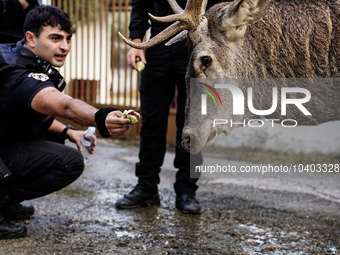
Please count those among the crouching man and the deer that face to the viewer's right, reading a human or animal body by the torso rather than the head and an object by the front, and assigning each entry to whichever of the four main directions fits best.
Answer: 1

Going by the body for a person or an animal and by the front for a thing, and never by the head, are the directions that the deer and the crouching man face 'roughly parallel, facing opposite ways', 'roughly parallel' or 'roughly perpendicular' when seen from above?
roughly parallel, facing opposite ways

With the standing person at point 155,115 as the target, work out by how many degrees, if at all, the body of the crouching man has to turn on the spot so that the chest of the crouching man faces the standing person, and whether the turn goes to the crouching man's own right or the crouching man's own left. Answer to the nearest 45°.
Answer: approximately 45° to the crouching man's own left

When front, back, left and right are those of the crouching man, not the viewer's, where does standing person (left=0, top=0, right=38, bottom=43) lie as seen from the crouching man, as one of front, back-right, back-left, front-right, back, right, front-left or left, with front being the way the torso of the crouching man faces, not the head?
left

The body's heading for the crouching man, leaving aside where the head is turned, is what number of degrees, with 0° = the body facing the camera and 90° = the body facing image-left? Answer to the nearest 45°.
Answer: approximately 270°

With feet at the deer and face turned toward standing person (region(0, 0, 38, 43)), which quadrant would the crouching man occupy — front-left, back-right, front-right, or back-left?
front-left

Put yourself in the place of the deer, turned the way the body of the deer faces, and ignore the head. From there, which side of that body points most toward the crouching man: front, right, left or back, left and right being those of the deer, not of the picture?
front

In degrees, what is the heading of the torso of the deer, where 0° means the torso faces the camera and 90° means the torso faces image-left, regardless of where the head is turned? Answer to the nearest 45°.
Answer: approximately 90°

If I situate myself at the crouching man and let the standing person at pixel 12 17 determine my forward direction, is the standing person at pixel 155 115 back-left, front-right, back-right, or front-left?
front-right

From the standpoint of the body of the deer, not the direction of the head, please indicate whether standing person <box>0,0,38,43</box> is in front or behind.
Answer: in front

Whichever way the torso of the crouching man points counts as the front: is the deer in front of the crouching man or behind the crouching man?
in front
